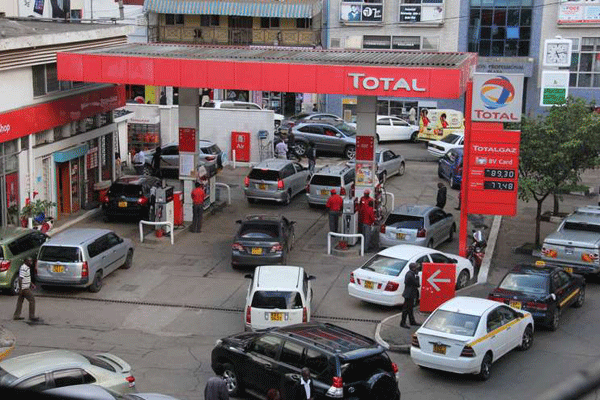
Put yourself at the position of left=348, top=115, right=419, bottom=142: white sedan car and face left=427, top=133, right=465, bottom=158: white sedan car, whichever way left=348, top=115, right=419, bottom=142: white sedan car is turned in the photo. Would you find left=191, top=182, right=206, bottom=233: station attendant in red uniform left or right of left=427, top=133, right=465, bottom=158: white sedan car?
right

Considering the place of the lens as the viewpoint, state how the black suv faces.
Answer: facing away from the viewer and to the left of the viewer

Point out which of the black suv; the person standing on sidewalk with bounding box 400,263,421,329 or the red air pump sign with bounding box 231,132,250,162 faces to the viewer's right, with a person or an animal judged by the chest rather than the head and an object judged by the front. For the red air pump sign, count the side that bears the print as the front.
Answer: the person standing on sidewalk

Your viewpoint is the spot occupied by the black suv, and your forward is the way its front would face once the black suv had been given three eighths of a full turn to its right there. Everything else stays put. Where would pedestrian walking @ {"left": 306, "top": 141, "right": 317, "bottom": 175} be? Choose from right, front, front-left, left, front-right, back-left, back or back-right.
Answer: left

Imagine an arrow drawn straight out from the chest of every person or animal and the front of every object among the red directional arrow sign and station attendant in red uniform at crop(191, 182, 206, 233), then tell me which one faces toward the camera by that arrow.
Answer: the red directional arrow sign

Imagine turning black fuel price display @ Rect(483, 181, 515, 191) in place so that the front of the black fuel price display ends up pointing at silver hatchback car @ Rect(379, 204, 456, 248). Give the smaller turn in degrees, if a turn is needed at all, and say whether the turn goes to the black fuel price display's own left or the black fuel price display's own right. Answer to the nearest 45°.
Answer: approximately 135° to the black fuel price display's own right

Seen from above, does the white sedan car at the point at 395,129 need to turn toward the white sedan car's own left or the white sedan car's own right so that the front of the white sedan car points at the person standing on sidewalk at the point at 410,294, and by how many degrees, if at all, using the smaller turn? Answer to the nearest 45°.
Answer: approximately 90° to the white sedan car's own right

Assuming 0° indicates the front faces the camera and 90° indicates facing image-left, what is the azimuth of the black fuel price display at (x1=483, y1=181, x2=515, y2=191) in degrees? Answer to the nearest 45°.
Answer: approximately 0°

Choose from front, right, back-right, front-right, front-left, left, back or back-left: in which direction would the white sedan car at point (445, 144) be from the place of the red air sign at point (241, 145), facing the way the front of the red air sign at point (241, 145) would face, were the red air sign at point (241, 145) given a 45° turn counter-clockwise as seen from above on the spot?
front-left

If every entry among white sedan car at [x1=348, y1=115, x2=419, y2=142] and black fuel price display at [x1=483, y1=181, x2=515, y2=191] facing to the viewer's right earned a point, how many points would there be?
1

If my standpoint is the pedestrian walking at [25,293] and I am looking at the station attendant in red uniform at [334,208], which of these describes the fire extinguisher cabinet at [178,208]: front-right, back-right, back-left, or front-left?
front-left

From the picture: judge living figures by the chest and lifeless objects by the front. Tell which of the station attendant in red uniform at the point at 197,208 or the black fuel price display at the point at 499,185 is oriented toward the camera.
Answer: the black fuel price display

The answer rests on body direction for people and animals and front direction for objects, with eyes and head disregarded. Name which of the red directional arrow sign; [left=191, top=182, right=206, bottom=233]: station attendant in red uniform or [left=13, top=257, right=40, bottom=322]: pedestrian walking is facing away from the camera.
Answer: the station attendant in red uniform

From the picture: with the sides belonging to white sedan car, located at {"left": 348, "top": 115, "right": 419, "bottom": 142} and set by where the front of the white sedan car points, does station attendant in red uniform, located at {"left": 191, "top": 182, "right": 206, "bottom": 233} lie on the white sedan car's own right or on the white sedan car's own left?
on the white sedan car's own right

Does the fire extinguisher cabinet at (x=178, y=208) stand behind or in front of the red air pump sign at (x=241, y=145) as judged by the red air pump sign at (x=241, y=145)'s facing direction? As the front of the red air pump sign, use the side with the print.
in front

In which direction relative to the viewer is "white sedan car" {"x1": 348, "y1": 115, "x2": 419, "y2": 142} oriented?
to the viewer's right
